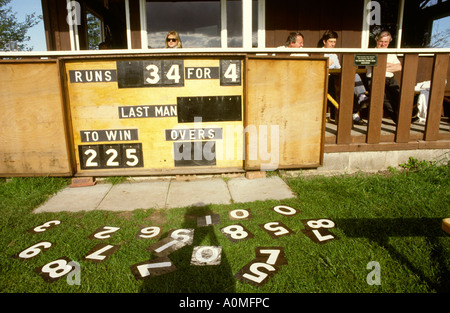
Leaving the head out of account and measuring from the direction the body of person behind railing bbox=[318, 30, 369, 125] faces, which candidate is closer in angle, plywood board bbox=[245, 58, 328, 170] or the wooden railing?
the wooden railing

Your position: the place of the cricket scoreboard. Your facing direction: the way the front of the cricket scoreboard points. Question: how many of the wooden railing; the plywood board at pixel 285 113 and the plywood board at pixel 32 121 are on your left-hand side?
2

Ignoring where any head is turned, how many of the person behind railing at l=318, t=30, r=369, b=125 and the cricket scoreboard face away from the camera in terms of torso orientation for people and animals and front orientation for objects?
0

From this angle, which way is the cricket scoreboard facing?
toward the camera

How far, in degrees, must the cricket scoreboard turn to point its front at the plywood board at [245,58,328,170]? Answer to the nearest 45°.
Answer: approximately 90° to its left

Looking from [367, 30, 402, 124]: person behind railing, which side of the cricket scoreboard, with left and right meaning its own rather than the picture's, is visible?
left

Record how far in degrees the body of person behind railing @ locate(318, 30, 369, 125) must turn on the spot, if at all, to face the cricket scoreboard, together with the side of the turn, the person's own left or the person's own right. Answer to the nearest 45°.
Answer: approximately 90° to the person's own right

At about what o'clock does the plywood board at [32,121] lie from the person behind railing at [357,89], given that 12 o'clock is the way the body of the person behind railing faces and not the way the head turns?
The plywood board is roughly at 3 o'clock from the person behind railing.

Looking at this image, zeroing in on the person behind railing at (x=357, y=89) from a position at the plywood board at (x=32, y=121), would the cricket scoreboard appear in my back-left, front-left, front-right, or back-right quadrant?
front-right

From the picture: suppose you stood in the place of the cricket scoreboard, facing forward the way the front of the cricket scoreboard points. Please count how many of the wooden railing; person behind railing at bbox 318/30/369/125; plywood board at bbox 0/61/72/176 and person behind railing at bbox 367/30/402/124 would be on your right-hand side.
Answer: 1

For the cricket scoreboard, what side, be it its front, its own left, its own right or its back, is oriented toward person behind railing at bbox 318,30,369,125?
left

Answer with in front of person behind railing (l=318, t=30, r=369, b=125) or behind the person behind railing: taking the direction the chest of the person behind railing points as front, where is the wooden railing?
in front
